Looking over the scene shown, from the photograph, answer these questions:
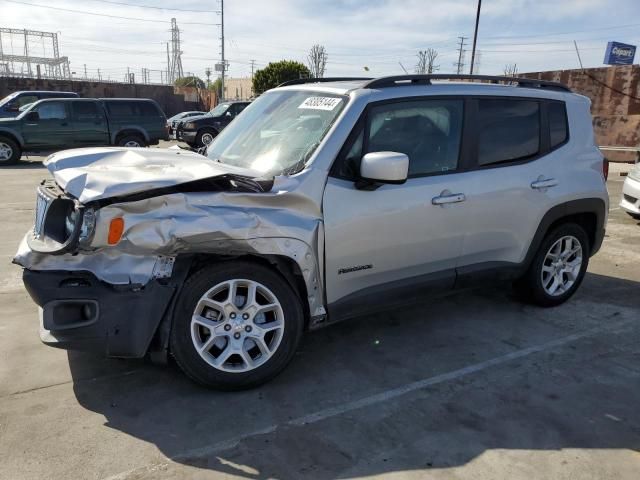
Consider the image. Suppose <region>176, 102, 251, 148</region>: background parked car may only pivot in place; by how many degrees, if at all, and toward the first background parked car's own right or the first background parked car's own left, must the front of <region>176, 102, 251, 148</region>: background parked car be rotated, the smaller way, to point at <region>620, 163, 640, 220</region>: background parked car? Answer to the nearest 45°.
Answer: approximately 90° to the first background parked car's own left

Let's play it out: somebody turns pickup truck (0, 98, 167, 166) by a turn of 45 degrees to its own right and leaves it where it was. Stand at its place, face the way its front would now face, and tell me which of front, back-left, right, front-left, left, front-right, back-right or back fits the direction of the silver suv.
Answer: back-left

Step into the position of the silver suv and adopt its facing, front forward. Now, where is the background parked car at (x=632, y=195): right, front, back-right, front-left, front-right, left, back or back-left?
back

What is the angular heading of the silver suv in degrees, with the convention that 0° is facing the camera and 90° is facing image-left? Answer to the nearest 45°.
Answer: approximately 45°

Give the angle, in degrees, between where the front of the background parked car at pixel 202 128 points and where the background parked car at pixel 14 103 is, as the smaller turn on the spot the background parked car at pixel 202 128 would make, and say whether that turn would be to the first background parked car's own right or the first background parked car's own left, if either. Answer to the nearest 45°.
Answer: approximately 45° to the first background parked car's own right

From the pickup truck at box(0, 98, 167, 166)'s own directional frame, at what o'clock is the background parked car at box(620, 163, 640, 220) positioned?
The background parked car is roughly at 8 o'clock from the pickup truck.

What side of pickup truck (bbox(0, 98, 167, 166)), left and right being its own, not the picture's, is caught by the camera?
left

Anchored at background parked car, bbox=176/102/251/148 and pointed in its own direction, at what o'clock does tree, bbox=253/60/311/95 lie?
The tree is roughly at 5 o'clock from the background parked car.

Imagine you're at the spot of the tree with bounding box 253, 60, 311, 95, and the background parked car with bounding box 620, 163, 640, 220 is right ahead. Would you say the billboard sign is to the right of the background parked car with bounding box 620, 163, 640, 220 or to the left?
left

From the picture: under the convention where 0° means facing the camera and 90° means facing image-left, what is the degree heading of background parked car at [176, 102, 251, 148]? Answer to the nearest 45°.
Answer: approximately 45°

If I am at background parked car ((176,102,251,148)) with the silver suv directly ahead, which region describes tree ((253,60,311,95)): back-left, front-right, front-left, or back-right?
back-left

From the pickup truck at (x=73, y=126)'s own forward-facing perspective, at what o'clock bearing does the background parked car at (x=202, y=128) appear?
The background parked car is roughly at 5 o'clock from the pickup truck.
